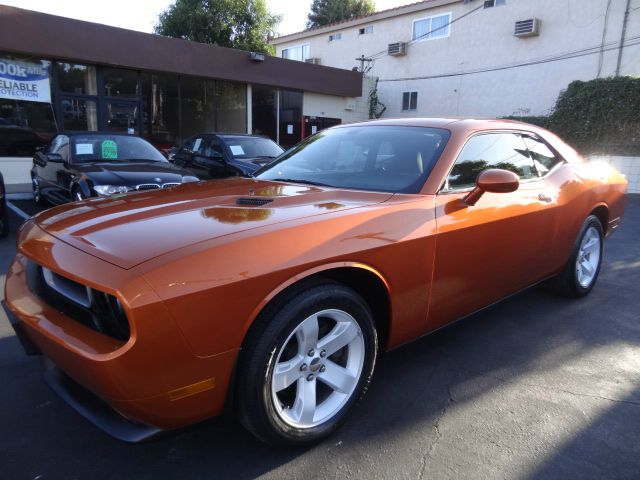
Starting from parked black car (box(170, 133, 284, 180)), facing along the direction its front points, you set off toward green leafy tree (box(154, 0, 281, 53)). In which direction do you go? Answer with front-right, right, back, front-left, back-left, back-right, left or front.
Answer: back-left

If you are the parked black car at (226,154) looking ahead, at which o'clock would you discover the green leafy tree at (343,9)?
The green leafy tree is roughly at 8 o'clock from the parked black car.

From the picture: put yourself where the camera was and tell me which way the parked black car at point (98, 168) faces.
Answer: facing the viewer and to the right of the viewer

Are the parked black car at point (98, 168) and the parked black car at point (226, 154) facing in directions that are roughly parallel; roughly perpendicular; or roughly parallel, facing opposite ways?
roughly parallel

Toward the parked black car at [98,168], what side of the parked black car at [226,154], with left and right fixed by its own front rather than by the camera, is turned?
right

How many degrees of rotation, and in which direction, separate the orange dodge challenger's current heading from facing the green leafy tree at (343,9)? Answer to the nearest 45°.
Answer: approximately 135° to its right

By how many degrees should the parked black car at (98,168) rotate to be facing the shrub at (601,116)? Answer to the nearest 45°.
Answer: approximately 45° to its left

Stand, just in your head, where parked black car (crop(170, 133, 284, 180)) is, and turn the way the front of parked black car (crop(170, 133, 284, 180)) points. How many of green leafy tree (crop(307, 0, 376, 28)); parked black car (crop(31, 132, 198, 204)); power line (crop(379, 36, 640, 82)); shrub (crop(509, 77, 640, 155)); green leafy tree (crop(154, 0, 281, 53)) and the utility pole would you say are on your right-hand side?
1

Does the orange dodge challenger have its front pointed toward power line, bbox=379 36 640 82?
no

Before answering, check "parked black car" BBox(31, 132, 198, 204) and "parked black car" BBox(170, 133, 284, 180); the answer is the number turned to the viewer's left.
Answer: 0

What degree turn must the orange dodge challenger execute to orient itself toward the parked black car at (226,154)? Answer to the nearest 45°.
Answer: approximately 135° to its right

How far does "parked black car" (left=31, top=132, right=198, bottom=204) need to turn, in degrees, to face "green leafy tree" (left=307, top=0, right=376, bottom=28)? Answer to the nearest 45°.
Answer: approximately 90° to its left

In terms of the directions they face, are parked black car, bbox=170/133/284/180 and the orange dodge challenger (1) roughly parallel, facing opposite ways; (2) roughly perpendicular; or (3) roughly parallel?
roughly perpendicular

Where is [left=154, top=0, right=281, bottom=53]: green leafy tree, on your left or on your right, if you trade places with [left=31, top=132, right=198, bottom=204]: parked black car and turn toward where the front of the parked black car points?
on your left

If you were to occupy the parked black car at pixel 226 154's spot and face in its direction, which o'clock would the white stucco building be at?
The white stucco building is roughly at 9 o'clock from the parked black car.

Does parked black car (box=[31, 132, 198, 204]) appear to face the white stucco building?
no

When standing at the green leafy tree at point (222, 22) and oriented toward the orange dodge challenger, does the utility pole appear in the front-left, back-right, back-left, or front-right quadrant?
front-left

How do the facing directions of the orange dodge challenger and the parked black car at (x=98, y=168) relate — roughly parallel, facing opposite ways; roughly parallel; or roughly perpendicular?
roughly perpendicular
